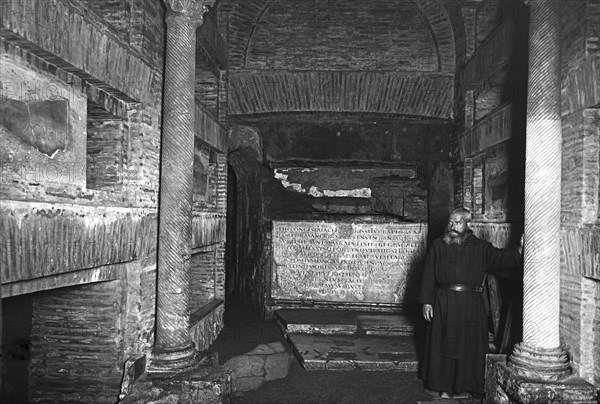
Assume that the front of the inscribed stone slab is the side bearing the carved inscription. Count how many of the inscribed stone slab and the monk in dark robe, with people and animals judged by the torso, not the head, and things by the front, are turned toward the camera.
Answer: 2

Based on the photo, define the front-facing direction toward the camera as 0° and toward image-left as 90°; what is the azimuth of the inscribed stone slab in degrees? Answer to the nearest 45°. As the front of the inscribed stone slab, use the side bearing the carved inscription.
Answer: approximately 0°

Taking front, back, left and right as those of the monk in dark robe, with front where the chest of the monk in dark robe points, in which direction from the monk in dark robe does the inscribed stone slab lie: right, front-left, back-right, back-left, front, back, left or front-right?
back-right

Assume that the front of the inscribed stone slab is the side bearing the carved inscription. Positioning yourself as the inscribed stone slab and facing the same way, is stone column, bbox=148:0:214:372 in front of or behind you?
in front

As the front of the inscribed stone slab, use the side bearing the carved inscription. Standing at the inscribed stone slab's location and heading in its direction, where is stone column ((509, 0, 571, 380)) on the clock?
The stone column is roughly at 11 o'clock from the inscribed stone slab.
